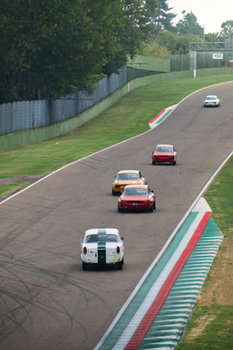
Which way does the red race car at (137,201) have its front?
away from the camera

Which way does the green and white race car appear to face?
away from the camera

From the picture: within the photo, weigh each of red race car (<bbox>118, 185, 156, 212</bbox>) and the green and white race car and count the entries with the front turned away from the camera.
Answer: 2

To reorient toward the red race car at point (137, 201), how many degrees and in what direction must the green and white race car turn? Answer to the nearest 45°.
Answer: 0° — it already faces it

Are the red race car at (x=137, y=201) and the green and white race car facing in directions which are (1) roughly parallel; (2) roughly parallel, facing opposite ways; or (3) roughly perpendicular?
roughly parallel

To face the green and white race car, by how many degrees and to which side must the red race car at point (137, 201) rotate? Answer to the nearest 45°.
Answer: approximately 180°
